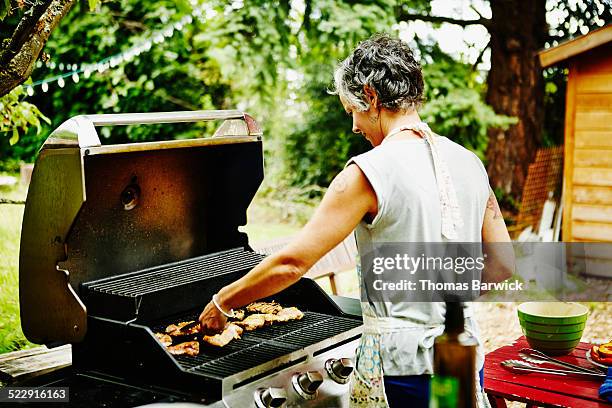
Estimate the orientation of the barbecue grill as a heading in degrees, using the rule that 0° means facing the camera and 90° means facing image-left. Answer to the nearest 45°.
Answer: approximately 315°

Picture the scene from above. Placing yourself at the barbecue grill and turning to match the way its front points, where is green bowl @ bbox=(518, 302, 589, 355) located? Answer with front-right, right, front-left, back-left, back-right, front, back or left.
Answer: front-left

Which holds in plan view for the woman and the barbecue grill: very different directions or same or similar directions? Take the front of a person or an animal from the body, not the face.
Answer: very different directions

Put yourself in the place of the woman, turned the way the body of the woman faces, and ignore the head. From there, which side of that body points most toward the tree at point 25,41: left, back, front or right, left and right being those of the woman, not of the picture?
front

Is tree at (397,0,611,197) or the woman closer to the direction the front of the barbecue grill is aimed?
the woman

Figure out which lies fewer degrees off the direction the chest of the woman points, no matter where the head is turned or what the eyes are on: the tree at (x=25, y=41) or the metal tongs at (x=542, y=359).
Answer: the tree

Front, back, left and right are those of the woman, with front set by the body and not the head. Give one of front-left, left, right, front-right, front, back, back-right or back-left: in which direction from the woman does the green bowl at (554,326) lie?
right

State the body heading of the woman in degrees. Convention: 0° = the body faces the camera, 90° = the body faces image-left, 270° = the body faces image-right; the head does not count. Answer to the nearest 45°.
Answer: approximately 135°

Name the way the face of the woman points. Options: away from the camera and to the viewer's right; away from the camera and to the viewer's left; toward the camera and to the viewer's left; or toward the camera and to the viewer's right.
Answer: away from the camera and to the viewer's left
